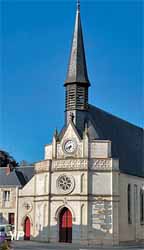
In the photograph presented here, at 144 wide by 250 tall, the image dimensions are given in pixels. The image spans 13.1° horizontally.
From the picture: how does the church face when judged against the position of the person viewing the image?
facing the viewer and to the left of the viewer
